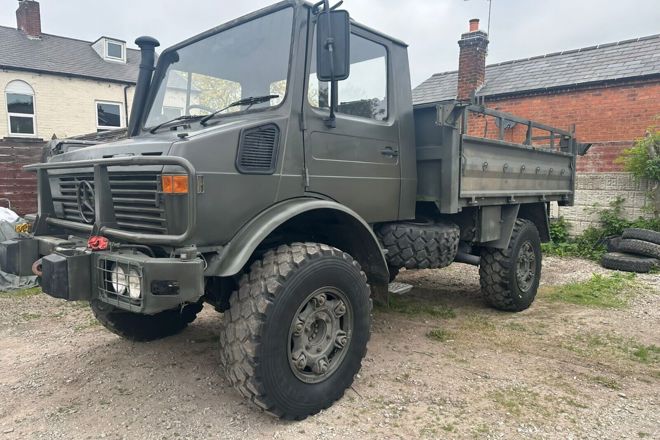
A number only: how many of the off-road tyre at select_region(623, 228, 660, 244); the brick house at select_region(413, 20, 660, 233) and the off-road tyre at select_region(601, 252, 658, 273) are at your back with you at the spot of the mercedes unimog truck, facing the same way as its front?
3

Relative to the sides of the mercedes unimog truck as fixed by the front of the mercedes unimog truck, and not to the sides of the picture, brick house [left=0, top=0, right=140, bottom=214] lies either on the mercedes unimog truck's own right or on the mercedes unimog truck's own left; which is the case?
on the mercedes unimog truck's own right

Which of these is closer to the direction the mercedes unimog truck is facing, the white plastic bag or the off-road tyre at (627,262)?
the white plastic bag

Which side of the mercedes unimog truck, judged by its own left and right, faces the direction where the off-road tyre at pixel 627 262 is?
back

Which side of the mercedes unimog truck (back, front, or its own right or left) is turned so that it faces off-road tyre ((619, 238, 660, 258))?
back

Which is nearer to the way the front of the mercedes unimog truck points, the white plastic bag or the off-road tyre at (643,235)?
the white plastic bag

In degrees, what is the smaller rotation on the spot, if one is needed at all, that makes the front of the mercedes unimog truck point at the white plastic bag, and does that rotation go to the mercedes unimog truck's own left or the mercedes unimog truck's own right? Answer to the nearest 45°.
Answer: approximately 90° to the mercedes unimog truck's own right

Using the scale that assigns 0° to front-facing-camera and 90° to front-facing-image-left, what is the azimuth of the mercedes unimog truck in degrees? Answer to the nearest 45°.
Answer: approximately 45°

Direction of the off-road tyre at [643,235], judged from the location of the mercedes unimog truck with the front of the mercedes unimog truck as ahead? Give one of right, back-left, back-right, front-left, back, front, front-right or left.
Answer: back

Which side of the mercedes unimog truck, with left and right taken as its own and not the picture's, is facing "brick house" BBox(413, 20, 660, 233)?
back
